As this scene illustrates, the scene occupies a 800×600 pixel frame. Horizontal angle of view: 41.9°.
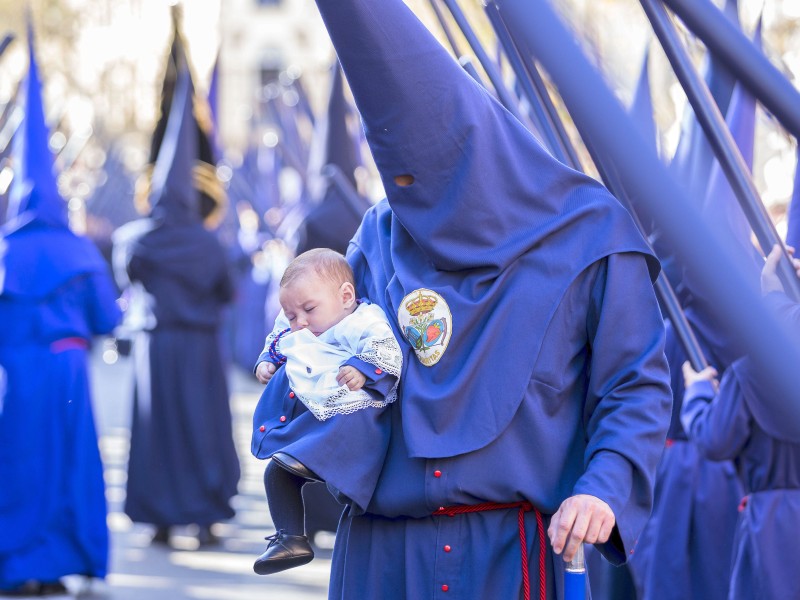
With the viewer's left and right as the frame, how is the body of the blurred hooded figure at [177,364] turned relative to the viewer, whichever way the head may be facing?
facing away from the viewer

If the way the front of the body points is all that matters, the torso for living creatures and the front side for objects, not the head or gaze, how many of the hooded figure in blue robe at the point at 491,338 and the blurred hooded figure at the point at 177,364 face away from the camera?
1

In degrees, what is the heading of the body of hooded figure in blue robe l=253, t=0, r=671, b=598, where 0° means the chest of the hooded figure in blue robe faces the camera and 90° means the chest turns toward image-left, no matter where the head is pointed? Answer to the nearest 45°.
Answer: approximately 45°

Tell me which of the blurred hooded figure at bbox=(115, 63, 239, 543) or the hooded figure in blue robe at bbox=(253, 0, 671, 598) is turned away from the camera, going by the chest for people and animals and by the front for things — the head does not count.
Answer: the blurred hooded figure

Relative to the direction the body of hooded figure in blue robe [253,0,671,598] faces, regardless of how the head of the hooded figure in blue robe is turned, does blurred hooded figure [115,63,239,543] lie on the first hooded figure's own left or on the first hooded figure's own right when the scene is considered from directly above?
on the first hooded figure's own right

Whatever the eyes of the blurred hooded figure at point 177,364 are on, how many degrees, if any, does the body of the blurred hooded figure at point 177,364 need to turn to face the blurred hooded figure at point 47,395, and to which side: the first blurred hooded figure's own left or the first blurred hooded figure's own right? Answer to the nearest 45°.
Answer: approximately 135° to the first blurred hooded figure's own left
